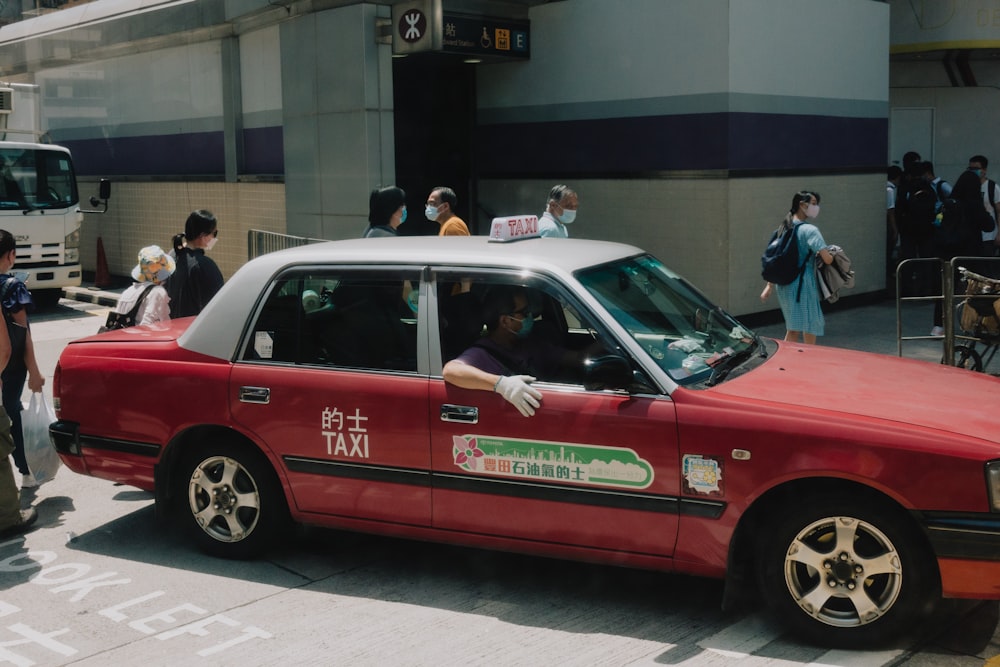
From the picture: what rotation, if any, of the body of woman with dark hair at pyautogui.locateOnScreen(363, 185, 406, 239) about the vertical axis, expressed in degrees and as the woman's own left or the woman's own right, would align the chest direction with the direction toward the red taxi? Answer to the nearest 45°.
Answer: approximately 90° to the woman's own right

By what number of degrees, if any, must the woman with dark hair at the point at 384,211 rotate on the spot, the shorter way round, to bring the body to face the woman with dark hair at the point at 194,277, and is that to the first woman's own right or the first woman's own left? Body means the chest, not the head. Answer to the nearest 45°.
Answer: approximately 135° to the first woman's own right

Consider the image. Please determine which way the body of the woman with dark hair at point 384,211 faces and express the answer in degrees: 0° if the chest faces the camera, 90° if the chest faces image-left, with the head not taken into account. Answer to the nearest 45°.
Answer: approximately 270°

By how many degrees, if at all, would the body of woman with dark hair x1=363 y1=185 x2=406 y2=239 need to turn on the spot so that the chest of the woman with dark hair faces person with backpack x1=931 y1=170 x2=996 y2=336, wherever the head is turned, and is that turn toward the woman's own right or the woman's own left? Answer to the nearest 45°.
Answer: approximately 45° to the woman's own left

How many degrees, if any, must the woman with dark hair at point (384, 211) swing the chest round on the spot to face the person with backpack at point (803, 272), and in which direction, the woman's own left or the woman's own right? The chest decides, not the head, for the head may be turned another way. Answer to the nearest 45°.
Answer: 0° — they already face them

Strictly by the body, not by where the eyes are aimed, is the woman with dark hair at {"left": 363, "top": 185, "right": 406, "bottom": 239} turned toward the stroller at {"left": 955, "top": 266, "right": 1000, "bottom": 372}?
yes
